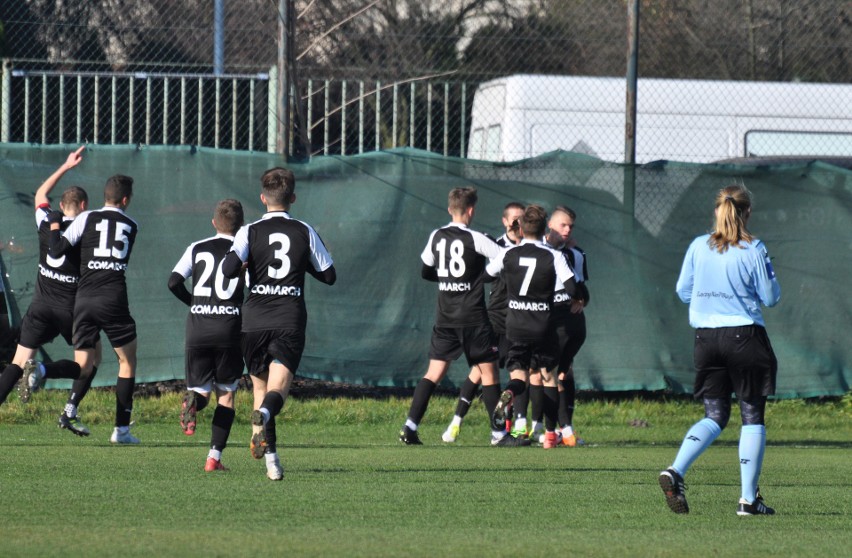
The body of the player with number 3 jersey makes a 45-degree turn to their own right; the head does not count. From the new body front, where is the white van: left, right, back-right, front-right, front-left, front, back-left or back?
front

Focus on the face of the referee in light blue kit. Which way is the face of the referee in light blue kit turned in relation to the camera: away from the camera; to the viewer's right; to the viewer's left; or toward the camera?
away from the camera

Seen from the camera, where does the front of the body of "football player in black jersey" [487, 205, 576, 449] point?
away from the camera

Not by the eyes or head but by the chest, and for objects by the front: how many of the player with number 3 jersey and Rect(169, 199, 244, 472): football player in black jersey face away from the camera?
2

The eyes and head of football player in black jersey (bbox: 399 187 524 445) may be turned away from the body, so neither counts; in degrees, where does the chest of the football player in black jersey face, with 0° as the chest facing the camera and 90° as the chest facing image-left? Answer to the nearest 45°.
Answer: approximately 225°

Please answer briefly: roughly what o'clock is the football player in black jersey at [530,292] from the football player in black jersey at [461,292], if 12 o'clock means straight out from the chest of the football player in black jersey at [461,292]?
the football player in black jersey at [530,292] is roughly at 2 o'clock from the football player in black jersey at [461,292].

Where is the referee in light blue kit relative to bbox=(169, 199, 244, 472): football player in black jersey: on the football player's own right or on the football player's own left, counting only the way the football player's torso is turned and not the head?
on the football player's own right

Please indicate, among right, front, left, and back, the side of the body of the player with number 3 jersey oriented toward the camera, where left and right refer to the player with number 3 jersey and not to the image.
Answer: back

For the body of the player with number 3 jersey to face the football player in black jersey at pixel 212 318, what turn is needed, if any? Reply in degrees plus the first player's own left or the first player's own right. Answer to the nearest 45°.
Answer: approximately 45° to the first player's own left

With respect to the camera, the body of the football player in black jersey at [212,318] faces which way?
away from the camera

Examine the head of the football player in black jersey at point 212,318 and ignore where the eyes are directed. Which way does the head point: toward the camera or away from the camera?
away from the camera

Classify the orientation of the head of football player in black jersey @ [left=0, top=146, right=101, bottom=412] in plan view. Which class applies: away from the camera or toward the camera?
away from the camera

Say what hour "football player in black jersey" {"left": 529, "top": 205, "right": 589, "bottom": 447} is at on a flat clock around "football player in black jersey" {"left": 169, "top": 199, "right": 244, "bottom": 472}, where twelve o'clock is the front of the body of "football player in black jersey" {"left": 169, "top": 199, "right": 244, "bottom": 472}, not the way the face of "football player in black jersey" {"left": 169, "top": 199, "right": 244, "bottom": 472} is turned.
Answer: "football player in black jersey" {"left": 529, "top": 205, "right": 589, "bottom": 447} is roughly at 2 o'clock from "football player in black jersey" {"left": 169, "top": 199, "right": 244, "bottom": 472}.

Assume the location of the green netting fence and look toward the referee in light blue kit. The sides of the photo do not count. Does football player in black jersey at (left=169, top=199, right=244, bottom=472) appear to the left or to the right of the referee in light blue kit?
right

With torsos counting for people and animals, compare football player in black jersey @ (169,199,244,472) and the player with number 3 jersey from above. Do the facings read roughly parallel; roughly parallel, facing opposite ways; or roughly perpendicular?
roughly parallel

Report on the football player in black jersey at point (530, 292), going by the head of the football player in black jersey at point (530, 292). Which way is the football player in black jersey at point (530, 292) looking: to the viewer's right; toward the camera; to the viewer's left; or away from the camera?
away from the camera

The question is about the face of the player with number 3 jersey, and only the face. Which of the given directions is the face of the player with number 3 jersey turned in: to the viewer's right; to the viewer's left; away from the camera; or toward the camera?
away from the camera
